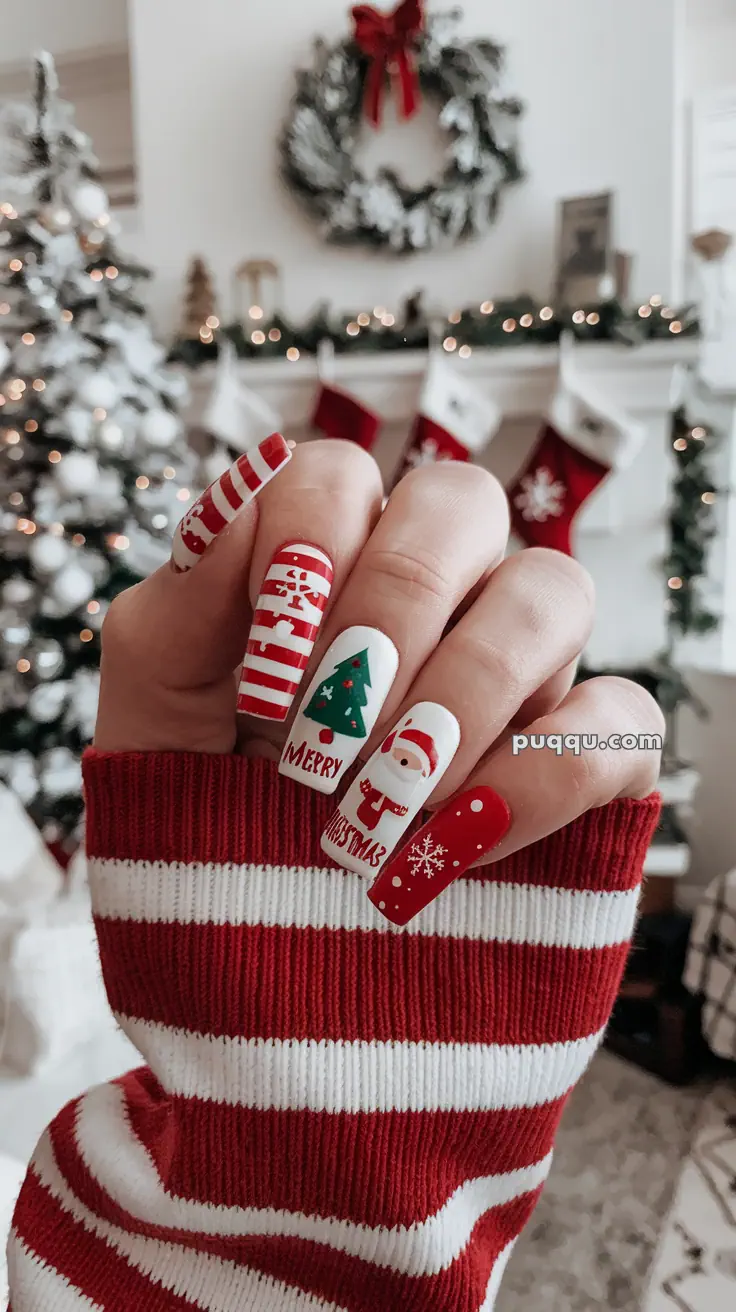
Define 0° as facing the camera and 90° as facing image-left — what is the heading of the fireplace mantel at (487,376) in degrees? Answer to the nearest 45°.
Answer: approximately 0°

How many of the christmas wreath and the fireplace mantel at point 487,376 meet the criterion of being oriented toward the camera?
2

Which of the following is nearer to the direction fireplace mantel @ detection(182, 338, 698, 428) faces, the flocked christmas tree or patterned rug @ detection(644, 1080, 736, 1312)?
the patterned rug

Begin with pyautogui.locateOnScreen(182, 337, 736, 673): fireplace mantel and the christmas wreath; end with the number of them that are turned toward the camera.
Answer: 2
